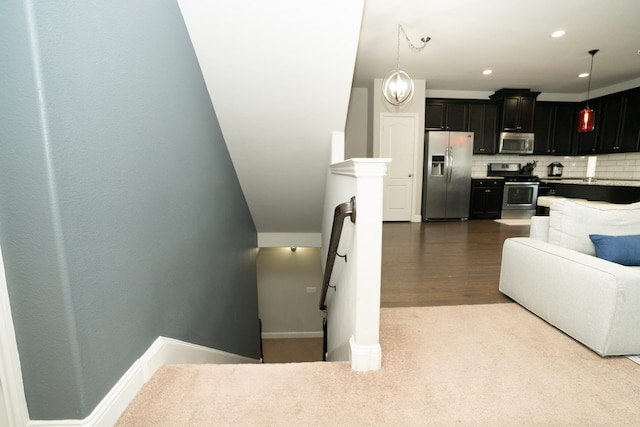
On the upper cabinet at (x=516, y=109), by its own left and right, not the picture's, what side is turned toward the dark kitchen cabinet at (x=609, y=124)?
left

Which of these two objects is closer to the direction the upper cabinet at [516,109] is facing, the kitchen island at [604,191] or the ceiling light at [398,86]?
the kitchen island

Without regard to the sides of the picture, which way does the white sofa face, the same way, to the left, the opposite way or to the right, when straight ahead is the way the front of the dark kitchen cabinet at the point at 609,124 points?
to the left

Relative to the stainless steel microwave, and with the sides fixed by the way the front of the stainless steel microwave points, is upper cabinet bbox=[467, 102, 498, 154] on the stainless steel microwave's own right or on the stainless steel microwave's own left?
on the stainless steel microwave's own right

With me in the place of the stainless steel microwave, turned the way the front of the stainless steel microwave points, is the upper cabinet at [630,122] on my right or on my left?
on my left

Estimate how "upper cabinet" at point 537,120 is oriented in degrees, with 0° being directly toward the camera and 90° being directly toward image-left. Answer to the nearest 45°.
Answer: approximately 0°

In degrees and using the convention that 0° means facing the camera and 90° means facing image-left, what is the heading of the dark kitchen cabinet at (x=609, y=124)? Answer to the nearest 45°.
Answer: approximately 45°

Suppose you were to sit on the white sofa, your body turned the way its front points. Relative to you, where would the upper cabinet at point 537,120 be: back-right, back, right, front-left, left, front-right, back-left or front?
back-left
